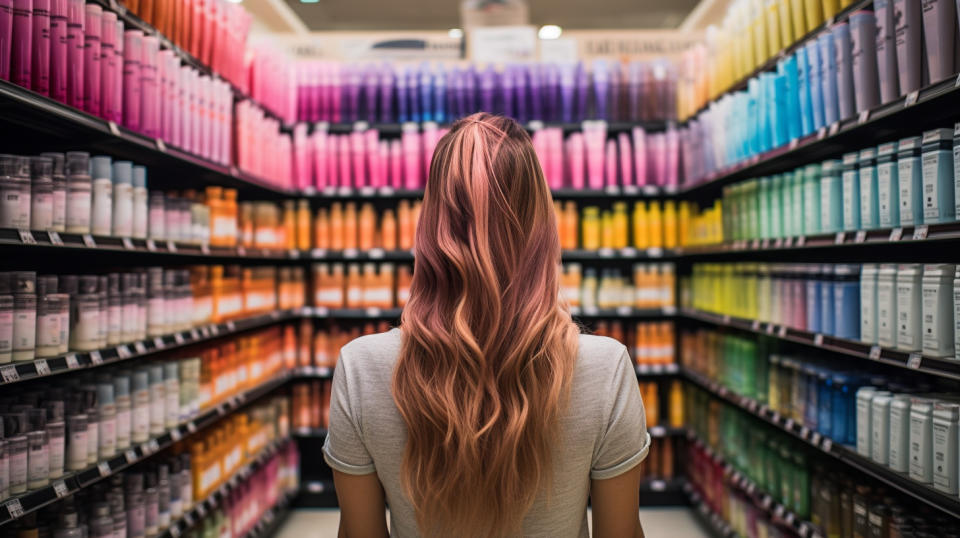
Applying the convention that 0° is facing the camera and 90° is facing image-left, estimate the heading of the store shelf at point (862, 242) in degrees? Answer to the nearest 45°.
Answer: approximately 45°

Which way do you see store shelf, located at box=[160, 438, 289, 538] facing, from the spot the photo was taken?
facing to the right of the viewer

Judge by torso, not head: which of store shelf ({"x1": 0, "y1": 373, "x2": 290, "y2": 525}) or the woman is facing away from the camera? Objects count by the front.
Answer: the woman

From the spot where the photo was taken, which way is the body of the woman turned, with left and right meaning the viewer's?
facing away from the viewer

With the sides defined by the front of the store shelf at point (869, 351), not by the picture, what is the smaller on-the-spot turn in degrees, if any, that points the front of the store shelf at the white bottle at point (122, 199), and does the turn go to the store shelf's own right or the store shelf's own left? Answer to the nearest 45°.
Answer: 0° — it already faces it

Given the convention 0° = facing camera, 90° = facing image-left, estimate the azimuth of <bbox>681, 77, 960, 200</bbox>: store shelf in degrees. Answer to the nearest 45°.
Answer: approximately 45°

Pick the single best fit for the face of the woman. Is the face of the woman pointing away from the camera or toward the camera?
away from the camera

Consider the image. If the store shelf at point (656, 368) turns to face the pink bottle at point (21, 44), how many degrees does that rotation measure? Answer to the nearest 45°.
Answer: approximately 45° to its right

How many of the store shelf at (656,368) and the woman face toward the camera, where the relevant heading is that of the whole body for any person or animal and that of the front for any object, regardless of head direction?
1

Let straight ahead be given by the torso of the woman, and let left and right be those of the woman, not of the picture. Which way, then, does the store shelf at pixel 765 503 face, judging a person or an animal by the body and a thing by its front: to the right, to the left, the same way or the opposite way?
to the left
